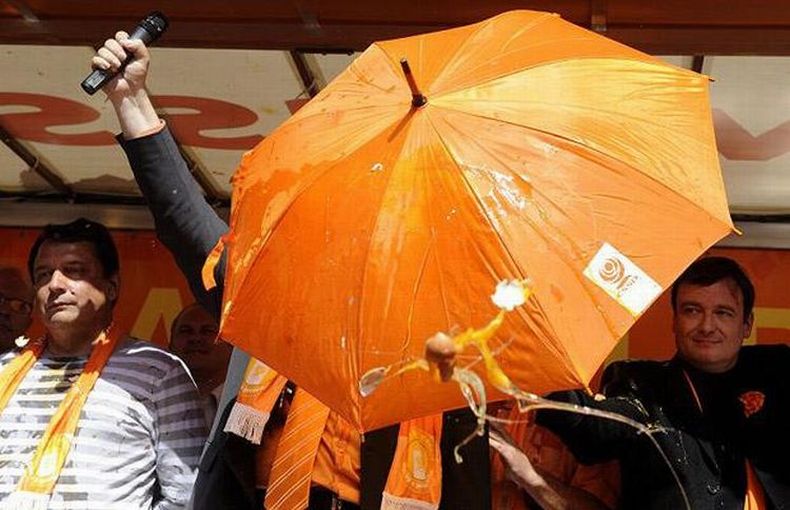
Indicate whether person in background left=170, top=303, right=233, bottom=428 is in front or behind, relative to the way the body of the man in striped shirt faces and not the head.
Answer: behind

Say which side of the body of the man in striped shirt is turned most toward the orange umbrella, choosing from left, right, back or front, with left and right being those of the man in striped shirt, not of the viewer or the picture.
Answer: left

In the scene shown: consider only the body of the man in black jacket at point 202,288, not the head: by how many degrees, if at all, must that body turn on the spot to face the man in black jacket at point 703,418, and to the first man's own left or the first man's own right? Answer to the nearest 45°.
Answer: approximately 90° to the first man's own left

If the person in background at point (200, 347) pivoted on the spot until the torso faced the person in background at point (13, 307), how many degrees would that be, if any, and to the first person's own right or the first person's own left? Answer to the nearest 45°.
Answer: approximately 90° to the first person's own right

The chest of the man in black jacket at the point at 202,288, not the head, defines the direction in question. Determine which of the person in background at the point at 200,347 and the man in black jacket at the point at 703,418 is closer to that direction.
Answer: the man in black jacket

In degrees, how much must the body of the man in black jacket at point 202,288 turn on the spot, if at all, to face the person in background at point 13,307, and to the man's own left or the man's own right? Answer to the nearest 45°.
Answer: approximately 135° to the man's own right

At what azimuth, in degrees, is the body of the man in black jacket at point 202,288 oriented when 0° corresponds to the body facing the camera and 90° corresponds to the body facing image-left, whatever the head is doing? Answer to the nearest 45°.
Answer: approximately 0°

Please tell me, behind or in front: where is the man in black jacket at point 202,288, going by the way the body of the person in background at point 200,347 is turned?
in front

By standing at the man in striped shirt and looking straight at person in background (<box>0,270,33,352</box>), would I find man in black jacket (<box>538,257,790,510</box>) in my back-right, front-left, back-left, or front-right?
back-right

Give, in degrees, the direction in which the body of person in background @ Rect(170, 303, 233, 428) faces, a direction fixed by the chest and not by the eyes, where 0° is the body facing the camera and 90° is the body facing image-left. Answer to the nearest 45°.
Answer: approximately 0°

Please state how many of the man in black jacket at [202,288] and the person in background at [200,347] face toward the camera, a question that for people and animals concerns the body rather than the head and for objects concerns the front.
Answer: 2
